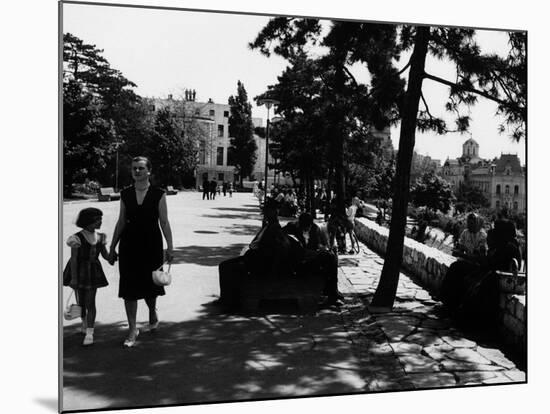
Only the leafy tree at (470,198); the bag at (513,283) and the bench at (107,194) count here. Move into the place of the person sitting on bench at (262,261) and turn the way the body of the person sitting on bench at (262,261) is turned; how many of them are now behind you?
2

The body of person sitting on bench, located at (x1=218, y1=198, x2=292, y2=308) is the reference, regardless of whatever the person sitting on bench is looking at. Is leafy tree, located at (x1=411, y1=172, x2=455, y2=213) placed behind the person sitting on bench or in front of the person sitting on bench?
behind

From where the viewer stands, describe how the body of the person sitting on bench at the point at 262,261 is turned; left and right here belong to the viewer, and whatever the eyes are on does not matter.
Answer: facing to the left of the viewer

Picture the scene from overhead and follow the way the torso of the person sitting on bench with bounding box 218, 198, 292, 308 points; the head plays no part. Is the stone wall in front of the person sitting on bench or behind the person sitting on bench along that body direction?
behind
